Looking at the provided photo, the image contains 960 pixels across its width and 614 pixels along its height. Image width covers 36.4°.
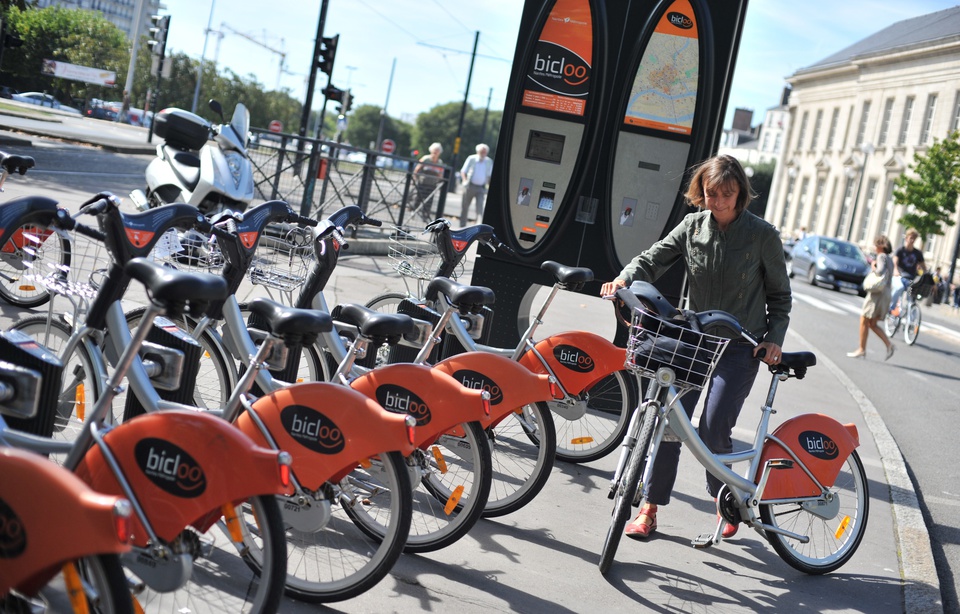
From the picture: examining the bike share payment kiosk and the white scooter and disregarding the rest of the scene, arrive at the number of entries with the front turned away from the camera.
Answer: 0

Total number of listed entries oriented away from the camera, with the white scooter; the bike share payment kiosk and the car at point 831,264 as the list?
0

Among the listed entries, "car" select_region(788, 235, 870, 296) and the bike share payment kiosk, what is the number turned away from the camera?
0

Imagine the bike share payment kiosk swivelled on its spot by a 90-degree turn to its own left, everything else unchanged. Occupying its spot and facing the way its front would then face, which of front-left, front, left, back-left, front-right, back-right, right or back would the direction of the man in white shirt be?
left

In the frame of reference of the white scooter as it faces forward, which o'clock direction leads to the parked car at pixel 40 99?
The parked car is roughly at 7 o'clock from the white scooter.

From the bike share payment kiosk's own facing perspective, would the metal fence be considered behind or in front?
behind

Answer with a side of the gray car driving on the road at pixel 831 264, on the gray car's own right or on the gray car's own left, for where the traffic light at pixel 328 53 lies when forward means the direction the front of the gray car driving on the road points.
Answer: on the gray car's own right

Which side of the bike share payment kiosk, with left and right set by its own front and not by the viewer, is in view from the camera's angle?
front

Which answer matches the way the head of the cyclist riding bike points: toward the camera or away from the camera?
toward the camera

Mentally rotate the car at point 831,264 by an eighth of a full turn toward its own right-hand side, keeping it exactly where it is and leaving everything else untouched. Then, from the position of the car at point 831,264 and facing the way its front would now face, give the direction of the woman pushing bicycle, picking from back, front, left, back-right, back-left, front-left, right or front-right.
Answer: front
